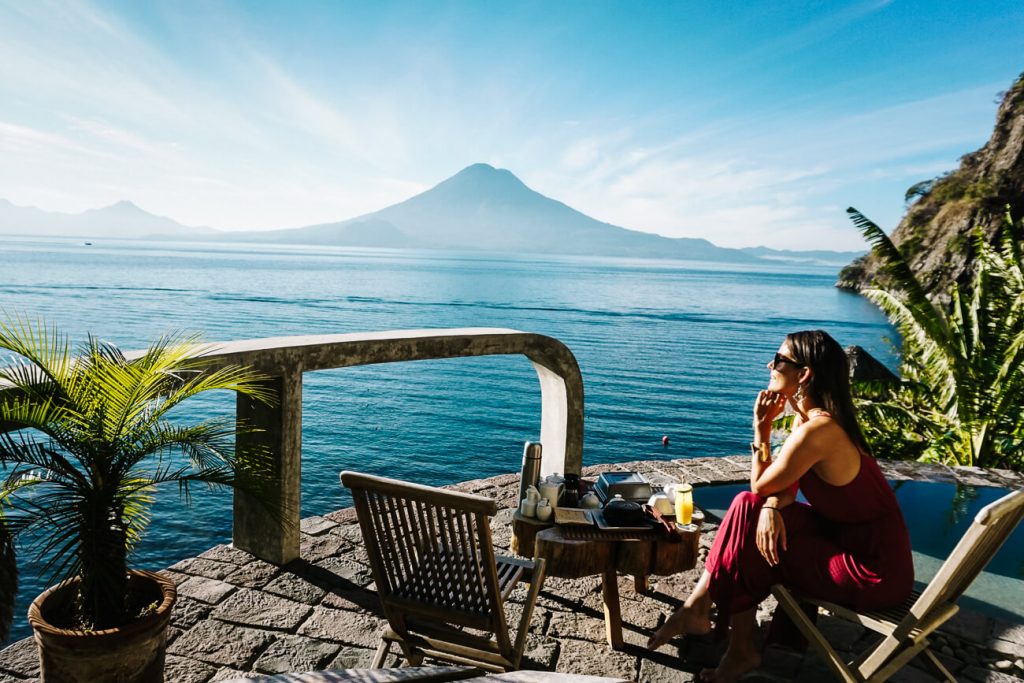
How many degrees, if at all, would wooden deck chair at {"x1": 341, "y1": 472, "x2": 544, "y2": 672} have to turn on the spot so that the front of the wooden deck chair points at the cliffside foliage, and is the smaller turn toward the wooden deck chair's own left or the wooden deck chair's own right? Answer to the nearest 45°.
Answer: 0° — it already faces it

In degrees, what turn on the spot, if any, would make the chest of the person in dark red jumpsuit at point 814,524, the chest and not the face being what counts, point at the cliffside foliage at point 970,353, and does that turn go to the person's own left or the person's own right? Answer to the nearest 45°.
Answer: approximately 90° to the person's own right

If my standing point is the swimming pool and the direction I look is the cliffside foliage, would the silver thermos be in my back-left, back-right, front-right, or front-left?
back-left

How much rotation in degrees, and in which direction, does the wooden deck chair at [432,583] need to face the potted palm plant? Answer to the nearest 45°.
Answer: approximately 135° to its left

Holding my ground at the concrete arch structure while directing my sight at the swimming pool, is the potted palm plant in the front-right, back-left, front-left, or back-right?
back-right

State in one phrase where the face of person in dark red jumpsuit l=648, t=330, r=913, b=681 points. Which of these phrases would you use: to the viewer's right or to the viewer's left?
to the viewer's left

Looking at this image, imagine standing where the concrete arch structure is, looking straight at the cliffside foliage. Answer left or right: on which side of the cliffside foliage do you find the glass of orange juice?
right

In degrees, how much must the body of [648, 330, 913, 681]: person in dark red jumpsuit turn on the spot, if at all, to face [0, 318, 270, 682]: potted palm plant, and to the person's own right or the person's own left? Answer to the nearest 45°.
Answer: approximately 45° to the person's own left

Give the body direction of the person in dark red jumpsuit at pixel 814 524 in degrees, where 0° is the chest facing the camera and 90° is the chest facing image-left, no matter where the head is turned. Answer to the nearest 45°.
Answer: approximately 90°

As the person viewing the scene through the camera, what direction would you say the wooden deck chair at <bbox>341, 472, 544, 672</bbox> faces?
facing away from the viewer and to the right of the viewer
